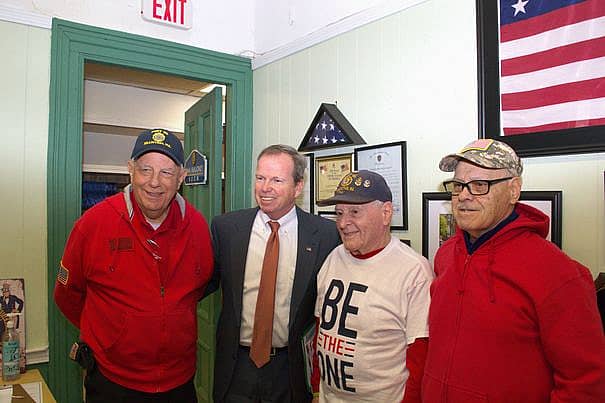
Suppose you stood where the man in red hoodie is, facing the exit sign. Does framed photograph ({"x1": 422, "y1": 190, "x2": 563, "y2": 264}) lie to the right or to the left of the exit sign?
right

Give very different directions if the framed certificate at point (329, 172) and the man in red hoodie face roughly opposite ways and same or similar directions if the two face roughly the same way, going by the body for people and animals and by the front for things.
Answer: same or similar directions

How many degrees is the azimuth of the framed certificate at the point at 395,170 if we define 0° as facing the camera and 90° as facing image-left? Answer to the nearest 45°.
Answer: approximately 45°

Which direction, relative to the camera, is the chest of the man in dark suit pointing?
toward the camera

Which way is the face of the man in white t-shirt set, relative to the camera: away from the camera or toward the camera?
toward the camera

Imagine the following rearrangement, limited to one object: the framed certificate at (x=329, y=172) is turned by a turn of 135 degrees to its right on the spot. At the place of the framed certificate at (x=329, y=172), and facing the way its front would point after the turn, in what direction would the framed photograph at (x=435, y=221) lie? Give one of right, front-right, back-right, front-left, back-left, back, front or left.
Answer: back-right

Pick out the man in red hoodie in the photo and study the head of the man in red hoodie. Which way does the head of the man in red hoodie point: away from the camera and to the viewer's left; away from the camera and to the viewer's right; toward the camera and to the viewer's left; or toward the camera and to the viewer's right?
toward the camera and to the viewer's left

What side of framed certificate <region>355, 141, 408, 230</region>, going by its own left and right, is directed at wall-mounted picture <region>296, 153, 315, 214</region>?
right

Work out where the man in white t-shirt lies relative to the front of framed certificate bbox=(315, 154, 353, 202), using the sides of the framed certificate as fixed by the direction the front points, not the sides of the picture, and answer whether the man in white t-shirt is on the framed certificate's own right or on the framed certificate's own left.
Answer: on the framed certificate's own left

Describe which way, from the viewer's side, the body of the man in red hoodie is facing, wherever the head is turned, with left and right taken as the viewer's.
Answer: facing the viewer and to the left of the viewer

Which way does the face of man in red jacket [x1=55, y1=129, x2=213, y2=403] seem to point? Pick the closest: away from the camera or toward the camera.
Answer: toward the camera

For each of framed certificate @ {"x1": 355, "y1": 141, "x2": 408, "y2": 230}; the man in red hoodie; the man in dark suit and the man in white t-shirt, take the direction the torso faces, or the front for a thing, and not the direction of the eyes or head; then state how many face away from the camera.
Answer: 0

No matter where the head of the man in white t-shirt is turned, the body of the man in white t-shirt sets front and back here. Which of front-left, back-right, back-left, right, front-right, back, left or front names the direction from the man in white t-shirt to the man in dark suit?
right
